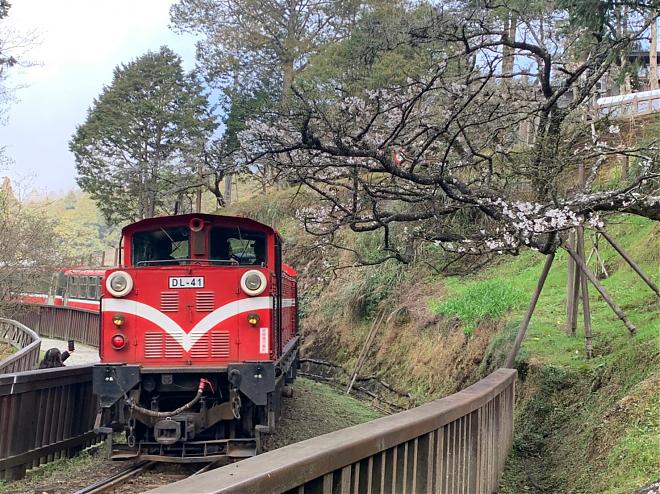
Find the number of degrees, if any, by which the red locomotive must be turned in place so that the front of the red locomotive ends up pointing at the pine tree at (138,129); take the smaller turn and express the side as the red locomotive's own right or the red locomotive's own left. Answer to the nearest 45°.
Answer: approximately 180°

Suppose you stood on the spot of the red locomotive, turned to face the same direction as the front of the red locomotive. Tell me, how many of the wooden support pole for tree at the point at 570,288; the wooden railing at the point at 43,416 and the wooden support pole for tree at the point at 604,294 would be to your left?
2

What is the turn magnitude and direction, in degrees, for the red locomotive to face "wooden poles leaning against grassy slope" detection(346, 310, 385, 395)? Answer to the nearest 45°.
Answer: approximately 135° to its left

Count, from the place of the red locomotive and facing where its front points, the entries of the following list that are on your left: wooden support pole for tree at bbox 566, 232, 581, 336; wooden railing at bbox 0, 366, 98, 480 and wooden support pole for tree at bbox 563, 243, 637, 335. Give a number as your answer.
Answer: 2

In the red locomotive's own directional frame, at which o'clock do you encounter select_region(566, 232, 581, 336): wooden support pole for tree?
The wooden support pole for tree is roughly at 9 o'clock from the red locomotive.

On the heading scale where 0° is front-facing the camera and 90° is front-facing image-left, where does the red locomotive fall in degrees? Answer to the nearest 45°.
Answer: approximately 0°

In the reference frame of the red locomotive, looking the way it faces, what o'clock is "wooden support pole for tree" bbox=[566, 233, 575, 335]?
The wooden support pole for tree is roughly at 9 o'clock from the red locomotive.
